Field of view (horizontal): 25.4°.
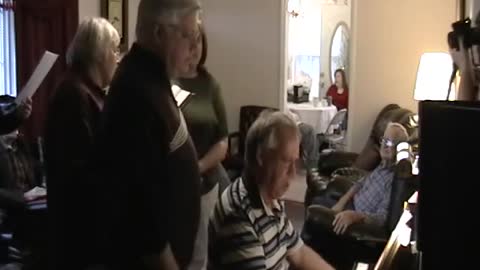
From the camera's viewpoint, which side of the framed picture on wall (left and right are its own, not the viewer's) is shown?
front

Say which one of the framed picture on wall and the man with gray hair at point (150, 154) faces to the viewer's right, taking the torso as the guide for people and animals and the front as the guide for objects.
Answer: the man with gray hair

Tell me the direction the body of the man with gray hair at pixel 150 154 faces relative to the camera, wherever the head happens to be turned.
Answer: to the viewer's right

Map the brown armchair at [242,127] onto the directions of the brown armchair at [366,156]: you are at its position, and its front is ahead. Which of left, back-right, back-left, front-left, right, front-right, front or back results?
right

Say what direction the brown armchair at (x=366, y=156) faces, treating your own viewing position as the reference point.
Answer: facing the viewer and to the left of the viewer

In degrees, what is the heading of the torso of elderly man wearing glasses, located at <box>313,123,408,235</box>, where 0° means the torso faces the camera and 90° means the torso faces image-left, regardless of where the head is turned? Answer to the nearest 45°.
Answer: approximately 45°

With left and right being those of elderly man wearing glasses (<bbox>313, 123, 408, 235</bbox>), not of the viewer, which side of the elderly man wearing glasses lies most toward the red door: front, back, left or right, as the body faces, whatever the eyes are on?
front

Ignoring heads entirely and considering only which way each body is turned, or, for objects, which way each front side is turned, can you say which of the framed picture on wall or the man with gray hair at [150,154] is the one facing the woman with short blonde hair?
the framed picture on wall

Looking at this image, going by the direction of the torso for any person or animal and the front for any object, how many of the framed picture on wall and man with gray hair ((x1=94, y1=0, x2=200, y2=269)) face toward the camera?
1

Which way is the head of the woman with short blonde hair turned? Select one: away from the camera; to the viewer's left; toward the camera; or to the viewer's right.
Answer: to the viewer's right

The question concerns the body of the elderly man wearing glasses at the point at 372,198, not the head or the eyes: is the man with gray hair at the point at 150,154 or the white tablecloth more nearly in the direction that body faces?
the man with gray hair

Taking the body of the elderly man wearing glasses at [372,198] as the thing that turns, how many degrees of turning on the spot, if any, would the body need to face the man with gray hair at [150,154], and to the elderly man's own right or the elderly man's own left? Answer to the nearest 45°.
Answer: approximately 45° to the elderly man's own left
